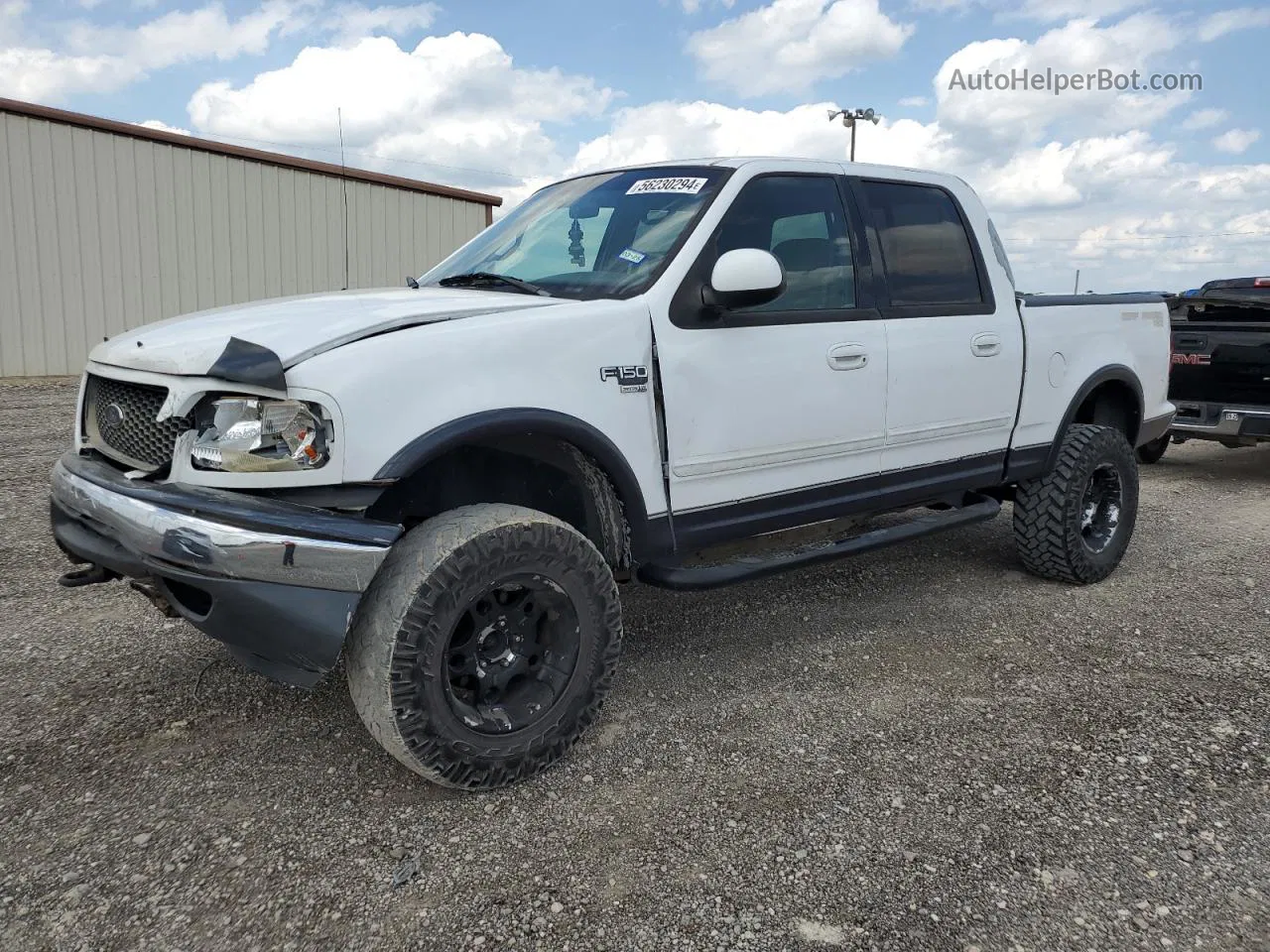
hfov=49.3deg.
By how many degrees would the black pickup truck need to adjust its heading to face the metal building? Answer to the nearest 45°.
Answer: approximately 90° to its left

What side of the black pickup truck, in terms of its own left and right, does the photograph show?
back

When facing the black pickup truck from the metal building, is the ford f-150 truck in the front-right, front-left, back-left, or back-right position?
front-right

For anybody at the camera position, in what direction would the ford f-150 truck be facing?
facing the viewer and to the left of the viewer

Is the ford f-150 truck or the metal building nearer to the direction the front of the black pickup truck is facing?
the metal building

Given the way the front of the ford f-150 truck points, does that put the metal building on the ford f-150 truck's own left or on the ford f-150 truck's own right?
on the ford f-150 truck's own right

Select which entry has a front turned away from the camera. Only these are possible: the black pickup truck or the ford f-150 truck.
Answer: the black pickup truck

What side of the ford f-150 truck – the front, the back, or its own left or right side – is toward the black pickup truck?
back

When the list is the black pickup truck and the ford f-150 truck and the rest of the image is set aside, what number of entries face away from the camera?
1

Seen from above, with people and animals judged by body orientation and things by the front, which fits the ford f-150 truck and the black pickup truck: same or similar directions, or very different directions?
very different directions
